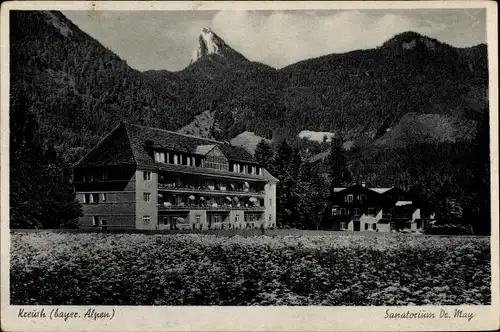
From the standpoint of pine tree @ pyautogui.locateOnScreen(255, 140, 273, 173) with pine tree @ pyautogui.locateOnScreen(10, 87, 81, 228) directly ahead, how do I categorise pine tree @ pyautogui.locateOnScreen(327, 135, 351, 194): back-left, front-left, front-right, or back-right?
back-left

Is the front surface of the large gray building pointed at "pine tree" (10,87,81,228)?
no

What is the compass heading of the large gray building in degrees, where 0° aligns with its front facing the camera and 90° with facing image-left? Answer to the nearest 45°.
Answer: approximately 315°
